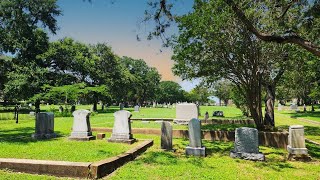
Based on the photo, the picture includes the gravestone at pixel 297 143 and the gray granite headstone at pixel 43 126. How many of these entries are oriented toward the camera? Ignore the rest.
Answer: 2

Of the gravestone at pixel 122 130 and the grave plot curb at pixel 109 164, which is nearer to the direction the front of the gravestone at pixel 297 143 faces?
the grave plot curb

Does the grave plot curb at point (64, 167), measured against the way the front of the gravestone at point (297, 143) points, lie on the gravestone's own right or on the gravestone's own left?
on the gravestone's own right

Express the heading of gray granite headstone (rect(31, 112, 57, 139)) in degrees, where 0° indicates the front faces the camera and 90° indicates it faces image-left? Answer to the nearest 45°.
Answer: approximately 0°

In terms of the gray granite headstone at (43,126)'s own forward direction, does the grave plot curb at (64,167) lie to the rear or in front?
in front

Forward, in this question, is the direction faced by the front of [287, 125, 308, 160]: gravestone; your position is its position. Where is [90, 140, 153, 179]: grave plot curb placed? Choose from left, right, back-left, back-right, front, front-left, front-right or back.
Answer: front-right

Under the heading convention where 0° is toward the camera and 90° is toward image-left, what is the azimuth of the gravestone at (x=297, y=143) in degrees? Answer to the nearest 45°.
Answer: approximately 0°

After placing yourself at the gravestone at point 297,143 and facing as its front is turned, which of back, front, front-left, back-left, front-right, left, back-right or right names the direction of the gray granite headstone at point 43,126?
right

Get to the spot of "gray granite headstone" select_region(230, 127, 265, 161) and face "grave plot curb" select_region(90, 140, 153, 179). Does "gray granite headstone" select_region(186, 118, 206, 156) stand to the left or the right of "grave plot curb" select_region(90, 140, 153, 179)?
right

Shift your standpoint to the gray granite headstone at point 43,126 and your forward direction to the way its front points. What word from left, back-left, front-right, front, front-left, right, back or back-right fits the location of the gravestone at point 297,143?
front-left

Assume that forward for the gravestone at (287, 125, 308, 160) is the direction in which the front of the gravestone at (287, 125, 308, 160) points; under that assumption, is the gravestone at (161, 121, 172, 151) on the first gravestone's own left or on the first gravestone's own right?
on the first gravestone's own right

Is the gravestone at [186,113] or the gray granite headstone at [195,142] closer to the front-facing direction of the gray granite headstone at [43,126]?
the gray granite headstone

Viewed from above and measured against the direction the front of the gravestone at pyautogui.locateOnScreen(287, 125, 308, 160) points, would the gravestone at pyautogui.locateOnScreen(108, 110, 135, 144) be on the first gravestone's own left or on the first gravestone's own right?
on the first gravestone's own right

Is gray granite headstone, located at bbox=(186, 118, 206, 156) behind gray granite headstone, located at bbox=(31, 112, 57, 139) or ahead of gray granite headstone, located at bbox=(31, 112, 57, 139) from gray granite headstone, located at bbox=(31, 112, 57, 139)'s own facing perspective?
ahead

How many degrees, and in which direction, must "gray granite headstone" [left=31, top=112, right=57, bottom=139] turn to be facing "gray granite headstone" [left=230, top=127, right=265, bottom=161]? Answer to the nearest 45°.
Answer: approximately 45° to its left
